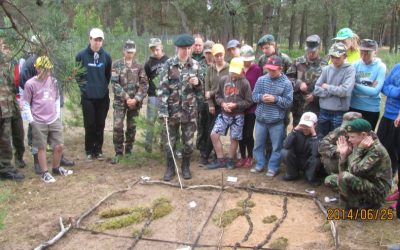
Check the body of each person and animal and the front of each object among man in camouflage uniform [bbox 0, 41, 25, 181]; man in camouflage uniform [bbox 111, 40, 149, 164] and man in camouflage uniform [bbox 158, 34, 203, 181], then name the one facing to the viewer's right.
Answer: man in camouflage uniform [bbox 0, 41, 25, 181]

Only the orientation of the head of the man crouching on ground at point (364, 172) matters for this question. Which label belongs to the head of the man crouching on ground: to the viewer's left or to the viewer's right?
to the viewer's left

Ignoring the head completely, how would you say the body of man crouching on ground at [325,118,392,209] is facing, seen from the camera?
to the viewer's left

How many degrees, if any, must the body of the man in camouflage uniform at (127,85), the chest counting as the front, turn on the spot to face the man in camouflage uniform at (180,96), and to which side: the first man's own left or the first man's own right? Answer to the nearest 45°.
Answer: approximately 45° to the first man's own left

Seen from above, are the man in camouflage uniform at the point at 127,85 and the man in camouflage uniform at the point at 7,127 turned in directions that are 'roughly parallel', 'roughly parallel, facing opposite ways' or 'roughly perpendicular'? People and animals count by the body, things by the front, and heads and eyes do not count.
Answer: roughly perpendicular

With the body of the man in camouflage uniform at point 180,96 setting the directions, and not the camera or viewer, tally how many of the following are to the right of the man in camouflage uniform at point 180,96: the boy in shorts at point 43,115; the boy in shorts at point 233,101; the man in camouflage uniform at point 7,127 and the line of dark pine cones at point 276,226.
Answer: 2

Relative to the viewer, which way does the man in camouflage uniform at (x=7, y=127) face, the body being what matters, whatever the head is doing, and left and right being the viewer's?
facing to the right of the viewer

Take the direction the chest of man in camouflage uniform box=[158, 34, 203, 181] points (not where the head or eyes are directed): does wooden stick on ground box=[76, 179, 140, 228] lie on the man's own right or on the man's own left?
on the man's own right

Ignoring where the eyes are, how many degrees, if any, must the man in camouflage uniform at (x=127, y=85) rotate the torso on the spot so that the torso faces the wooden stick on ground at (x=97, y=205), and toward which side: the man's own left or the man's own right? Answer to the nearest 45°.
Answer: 0° — they already face it

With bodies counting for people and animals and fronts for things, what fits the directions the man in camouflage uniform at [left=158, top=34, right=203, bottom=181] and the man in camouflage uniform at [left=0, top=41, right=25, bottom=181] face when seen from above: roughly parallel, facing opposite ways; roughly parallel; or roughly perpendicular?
roughly perpendicular

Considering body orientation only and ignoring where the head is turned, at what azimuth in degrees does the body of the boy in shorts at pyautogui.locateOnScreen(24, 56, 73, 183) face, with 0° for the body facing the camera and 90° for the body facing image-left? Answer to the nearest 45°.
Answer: approximately 315°

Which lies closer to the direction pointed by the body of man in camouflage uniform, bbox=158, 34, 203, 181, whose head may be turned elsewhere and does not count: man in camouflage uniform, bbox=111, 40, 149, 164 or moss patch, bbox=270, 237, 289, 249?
the moss patch

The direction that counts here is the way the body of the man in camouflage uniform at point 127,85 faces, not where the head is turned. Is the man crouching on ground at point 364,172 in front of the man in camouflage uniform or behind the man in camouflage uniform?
in front

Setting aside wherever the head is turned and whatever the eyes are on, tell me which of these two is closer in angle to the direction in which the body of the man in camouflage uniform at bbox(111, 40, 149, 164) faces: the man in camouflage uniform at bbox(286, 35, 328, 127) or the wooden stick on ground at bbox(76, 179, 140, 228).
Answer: the wooden stick on ground

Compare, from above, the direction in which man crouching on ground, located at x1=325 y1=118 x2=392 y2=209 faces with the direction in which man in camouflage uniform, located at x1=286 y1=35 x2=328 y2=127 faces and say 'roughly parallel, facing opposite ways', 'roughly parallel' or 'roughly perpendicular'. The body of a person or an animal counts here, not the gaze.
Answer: roughly perpendicular
